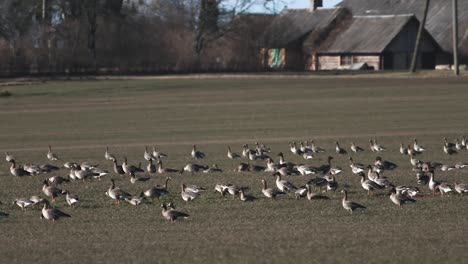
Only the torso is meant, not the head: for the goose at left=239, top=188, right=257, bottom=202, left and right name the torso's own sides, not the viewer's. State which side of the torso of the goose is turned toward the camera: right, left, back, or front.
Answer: left

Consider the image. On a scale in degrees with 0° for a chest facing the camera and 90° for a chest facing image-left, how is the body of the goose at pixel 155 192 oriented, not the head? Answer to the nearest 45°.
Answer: approximately 270°

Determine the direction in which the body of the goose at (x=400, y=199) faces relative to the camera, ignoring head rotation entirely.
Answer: to the viewer's left

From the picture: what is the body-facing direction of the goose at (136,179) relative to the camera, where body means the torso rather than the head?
to the viewer's left

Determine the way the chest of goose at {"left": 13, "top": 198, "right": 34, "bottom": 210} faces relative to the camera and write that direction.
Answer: to the viewer's left
